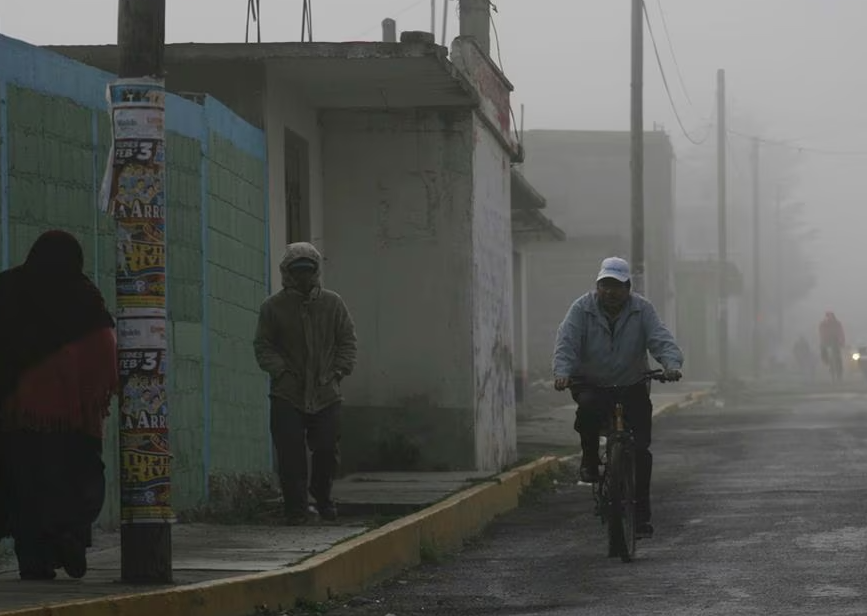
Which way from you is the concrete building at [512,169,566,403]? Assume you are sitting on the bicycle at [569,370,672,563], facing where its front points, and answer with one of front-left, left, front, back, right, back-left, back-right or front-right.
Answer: back

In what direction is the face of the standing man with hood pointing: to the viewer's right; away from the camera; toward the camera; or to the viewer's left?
toward the camera

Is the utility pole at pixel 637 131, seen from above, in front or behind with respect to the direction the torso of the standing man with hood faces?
behind

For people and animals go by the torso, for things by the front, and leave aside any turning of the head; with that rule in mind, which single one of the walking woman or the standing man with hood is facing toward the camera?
the standing man with hood

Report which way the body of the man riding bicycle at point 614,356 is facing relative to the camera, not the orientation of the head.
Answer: toward the camera

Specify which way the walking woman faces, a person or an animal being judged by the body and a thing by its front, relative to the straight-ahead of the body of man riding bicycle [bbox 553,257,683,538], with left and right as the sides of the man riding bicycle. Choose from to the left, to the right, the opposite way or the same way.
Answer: the opposite way

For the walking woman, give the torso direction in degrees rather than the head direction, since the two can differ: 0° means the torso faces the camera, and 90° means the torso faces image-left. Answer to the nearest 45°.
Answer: approximately 180°

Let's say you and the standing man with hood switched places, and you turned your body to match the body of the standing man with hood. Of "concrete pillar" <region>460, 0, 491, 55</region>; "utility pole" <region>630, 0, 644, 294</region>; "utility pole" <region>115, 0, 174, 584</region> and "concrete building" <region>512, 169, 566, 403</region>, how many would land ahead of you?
1

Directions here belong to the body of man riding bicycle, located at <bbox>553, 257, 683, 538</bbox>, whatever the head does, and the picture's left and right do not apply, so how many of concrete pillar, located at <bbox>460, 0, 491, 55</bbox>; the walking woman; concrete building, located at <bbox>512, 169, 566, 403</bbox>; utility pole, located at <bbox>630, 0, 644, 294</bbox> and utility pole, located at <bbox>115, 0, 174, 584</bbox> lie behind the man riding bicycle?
3

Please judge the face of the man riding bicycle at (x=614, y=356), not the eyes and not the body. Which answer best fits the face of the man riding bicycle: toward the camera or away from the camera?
toward the camera

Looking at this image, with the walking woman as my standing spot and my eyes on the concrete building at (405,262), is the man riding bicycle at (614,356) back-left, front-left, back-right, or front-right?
front-right

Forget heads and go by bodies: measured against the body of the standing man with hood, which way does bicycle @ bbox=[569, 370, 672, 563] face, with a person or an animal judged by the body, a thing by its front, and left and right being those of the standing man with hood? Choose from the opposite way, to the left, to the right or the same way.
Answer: the same way

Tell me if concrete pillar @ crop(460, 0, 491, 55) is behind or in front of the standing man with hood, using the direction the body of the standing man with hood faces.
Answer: behind

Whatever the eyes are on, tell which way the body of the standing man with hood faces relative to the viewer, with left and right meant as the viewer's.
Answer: facing the viewer
